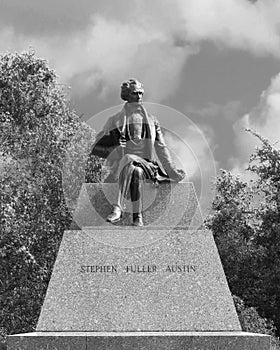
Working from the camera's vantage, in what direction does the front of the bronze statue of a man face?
facing the viewer

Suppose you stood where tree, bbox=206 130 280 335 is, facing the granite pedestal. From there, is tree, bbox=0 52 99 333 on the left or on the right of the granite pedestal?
right

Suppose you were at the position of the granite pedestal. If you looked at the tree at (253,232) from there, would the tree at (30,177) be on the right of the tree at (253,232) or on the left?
left

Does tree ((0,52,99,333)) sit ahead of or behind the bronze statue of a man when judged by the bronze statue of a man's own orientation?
behind
